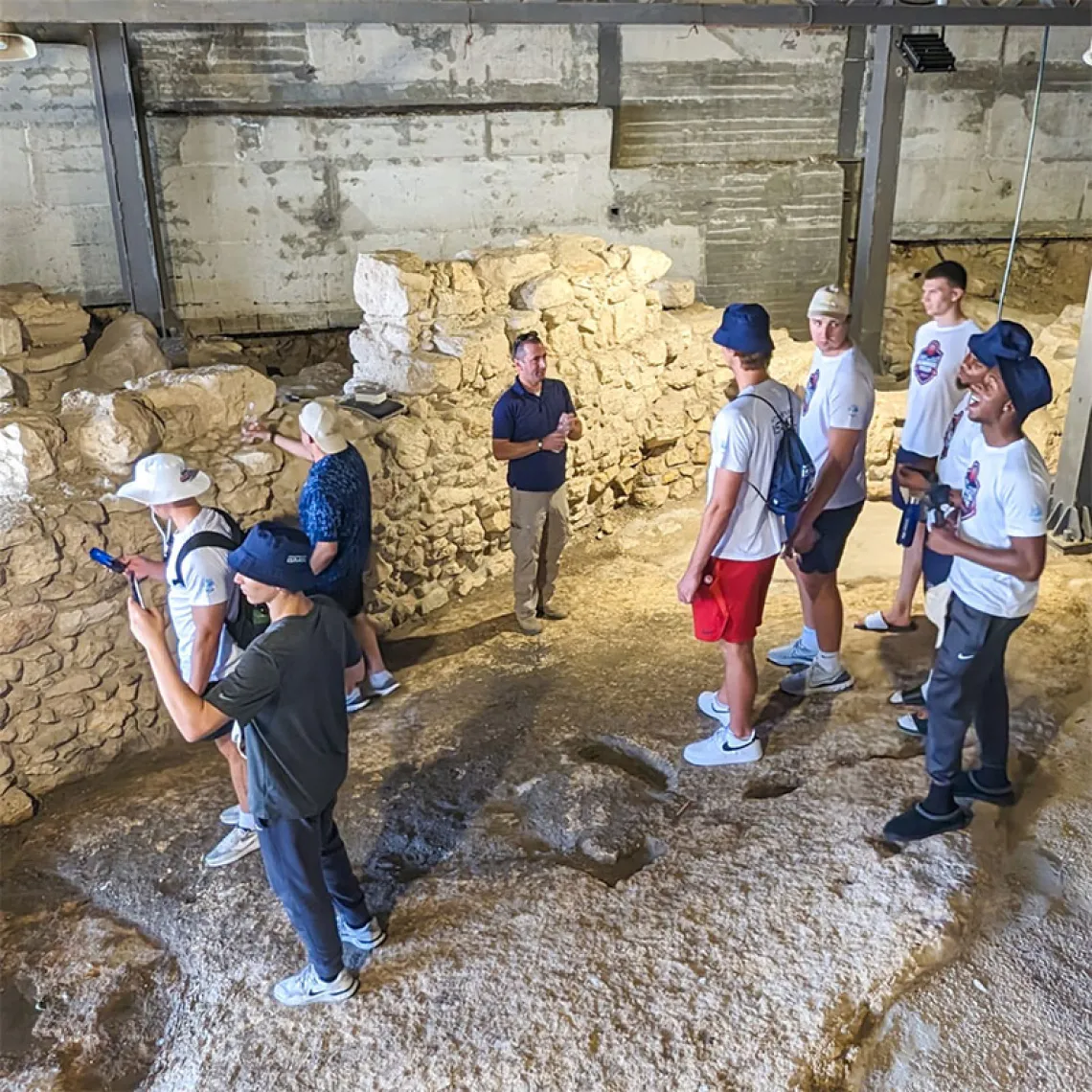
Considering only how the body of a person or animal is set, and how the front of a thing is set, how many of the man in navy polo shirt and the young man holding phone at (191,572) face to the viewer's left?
1

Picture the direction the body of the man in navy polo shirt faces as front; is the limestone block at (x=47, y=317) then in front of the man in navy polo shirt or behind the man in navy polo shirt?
behind

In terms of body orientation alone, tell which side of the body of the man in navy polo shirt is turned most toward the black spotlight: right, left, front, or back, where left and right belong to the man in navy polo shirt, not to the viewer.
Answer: left

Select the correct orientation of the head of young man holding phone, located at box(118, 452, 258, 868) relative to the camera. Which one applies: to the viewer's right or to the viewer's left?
to the viewer's left

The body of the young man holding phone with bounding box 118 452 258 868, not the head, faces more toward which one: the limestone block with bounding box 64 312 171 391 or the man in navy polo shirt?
the limestone block

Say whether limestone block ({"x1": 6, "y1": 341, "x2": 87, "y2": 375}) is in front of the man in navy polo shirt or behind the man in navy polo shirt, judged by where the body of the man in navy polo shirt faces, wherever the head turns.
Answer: behind

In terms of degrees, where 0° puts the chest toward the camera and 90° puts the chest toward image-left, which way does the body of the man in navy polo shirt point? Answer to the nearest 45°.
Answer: approximately 315°

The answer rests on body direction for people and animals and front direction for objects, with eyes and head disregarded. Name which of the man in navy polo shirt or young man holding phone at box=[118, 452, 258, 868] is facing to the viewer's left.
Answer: the young man holding phone

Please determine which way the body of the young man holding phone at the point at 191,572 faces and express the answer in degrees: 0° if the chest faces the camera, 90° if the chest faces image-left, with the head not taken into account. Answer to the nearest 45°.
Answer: approximately 90°

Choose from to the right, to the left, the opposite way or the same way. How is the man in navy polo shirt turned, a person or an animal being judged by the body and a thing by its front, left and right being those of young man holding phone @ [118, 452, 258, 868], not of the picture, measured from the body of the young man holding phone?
to the left

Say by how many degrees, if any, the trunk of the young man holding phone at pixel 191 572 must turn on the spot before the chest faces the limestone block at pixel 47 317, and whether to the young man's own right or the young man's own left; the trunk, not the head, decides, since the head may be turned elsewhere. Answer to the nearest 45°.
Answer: approximately 90° to the young man's own right

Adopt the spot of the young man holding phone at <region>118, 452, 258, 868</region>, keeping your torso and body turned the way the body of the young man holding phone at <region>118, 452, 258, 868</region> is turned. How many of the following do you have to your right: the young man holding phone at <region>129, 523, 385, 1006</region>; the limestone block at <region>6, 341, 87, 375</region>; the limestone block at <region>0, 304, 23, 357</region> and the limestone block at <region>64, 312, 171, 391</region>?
3
